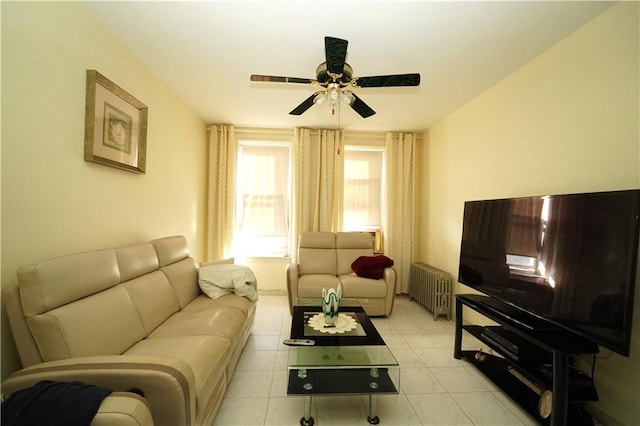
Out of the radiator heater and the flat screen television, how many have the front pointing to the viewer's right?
0

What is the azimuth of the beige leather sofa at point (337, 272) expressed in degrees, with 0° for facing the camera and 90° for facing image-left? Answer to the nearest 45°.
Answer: approximately 0°

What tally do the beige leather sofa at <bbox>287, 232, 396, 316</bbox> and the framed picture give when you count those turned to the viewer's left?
0

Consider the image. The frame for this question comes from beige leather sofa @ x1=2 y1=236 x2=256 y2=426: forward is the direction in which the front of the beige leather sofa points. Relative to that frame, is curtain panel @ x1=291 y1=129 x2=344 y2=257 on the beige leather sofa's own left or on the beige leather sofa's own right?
on the beige leather sofa's own left

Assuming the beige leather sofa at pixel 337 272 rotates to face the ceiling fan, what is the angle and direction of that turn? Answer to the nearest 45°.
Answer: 0° — it already faces it

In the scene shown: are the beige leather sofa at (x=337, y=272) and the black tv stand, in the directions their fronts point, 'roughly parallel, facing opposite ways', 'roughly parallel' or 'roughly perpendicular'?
roughly perpendicular

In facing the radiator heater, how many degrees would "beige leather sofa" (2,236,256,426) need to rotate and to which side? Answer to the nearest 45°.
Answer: approximately 45° to its left

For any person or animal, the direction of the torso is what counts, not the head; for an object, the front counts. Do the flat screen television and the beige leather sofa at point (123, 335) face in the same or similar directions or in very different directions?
very different directions

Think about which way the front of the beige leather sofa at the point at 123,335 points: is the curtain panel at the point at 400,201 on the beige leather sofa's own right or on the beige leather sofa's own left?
on the beige leather sofa's own left

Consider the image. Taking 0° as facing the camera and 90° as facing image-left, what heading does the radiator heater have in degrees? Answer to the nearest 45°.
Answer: approximately 45°

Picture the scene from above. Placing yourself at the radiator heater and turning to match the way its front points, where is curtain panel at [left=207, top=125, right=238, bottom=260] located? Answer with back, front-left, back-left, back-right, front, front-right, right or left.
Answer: front-right
